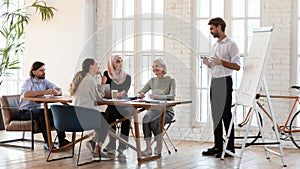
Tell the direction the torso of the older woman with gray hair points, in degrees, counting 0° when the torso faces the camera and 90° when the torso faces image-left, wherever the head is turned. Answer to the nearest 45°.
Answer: approximately 45°

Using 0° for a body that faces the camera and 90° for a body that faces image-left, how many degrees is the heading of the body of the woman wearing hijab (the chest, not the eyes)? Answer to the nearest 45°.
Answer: approximately 315°

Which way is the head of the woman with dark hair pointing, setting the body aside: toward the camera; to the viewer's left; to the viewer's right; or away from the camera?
to the viewer's right

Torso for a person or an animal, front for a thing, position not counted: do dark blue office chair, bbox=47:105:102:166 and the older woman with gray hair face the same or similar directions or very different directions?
very different directions

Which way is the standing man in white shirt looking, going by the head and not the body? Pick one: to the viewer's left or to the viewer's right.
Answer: to the viewer's left

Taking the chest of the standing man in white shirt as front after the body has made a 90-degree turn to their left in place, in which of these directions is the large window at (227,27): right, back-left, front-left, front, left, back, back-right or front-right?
back-left

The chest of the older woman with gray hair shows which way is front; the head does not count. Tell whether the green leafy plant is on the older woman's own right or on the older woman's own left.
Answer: on the older woman's own right

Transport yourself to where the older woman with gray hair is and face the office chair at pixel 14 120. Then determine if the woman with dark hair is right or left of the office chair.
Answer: left
